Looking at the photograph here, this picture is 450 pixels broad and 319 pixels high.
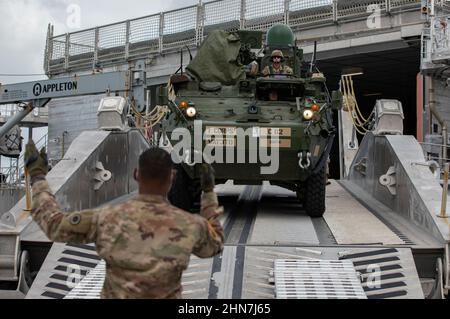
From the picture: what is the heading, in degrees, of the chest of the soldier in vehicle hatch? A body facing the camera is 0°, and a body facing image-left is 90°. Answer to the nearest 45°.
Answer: approximately 0°

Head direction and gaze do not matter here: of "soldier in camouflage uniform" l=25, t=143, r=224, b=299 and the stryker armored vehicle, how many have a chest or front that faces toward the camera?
1

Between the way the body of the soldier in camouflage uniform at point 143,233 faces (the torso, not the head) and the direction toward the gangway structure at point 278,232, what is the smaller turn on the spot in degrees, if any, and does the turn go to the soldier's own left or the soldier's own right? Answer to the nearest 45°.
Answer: approximately 45° to the soldier's own right

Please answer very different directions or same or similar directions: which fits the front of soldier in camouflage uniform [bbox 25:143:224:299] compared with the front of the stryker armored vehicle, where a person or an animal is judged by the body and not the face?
very different directions

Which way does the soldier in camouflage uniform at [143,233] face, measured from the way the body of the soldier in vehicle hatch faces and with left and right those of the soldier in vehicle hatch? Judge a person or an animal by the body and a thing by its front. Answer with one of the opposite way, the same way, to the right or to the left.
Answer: the opposite way

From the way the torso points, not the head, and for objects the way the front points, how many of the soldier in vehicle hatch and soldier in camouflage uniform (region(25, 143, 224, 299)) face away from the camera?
1

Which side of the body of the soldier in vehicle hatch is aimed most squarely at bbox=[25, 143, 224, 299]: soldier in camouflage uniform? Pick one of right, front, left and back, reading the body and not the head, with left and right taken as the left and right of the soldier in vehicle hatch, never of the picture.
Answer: front

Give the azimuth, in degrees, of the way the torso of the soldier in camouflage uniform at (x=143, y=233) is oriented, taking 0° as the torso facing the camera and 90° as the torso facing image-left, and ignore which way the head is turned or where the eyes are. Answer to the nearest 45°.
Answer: approximately 180°
